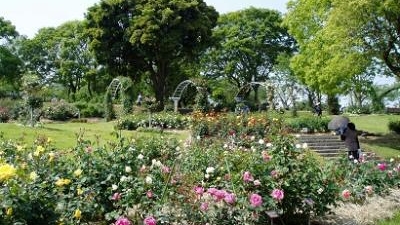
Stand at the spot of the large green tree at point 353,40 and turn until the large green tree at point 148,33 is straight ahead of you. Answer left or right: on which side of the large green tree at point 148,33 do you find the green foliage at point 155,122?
left

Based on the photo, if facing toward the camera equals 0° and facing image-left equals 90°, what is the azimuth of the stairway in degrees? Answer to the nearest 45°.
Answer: approximately 0°

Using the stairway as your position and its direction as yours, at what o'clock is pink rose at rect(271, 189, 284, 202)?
The pink rose is roughly at 12 o'clock from the stairway.

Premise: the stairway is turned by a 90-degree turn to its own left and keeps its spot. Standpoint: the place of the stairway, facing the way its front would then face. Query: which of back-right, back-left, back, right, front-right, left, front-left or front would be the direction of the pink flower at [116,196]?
right

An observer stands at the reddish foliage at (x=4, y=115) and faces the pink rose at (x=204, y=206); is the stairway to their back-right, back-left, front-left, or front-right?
front-left

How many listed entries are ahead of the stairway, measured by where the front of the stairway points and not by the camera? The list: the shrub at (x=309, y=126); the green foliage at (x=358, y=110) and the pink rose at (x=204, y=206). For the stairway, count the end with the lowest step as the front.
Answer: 1

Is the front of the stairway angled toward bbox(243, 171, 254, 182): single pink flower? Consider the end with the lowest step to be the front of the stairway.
yes

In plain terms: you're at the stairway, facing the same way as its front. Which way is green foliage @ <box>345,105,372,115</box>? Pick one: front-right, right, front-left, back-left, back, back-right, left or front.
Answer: back

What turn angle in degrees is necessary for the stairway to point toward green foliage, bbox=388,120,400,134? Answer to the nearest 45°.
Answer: approximately 135° to its left

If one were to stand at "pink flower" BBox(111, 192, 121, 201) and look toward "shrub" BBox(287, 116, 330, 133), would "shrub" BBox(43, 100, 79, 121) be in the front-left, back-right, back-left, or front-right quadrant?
front-left

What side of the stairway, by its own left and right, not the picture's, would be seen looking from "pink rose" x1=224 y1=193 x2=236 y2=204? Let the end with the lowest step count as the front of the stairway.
front

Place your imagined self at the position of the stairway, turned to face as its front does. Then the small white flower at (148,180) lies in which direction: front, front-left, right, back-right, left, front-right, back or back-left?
front

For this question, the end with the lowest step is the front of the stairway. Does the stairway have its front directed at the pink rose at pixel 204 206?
yes

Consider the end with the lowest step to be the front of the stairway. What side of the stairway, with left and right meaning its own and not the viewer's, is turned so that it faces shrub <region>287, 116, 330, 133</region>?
back

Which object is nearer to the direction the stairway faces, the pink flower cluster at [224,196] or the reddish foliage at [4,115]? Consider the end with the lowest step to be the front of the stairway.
the pink flower cluster
